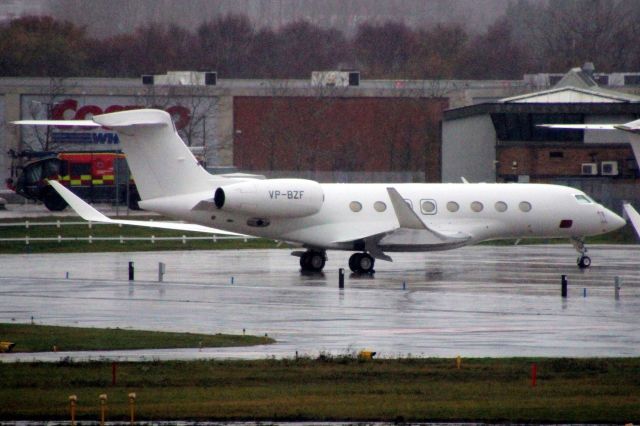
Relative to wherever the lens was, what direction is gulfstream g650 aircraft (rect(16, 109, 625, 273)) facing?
facing away from the viewer and to the right of the viewer
